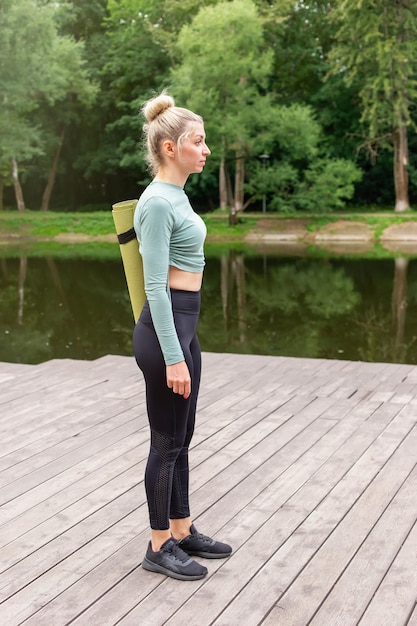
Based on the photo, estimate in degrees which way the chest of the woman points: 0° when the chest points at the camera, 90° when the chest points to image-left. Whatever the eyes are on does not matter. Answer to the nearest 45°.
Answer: approximately 270°

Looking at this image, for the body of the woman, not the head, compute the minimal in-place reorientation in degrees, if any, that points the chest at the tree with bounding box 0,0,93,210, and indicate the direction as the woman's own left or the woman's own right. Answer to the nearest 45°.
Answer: approximately 90° to the woman's own left

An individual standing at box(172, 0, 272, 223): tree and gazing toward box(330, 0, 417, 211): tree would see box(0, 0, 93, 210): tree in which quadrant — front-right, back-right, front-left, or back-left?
back-left

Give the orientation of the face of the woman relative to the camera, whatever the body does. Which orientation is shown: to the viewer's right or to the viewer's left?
to the viewer's right

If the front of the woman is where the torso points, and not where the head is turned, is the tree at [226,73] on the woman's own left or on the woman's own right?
on the woman's own left

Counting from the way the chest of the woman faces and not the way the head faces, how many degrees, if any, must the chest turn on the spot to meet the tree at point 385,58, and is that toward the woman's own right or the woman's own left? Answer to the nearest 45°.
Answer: approximately 90° to the woman's own left
